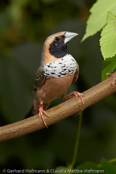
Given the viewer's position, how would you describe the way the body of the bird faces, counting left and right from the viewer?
facing the viewer and to the right of the viewer
